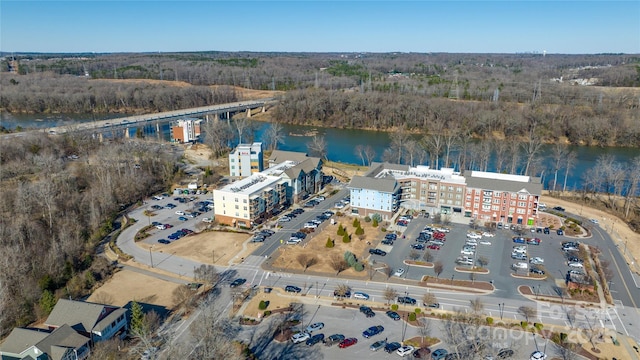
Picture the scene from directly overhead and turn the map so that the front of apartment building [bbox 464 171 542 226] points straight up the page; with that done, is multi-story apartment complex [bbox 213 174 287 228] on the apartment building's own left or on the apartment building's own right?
on the apartment building's own right

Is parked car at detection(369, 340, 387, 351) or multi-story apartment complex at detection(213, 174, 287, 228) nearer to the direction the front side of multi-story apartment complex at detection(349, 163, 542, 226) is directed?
the parked car

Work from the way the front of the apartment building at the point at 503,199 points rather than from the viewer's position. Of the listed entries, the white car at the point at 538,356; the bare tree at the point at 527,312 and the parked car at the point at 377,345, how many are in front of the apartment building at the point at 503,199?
3

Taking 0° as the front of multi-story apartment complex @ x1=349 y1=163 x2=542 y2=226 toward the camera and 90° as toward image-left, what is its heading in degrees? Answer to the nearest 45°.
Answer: approximately 0°

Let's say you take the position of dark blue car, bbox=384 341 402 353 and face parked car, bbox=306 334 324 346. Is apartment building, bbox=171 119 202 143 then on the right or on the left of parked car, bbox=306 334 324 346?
right

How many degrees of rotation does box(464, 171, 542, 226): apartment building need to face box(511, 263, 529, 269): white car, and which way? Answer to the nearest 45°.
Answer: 0° — it already faces it

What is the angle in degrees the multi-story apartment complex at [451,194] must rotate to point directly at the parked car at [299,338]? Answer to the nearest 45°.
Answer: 0° — it already faces it

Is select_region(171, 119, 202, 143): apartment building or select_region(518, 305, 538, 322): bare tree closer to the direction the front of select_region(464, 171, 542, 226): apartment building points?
the bare tree

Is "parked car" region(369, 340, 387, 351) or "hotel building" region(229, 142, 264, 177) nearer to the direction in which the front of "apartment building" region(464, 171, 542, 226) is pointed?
the parked car

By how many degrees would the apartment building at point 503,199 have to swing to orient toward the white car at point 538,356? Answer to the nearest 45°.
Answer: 0° — it already faces it

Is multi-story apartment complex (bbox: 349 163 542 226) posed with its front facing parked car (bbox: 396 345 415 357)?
yes
